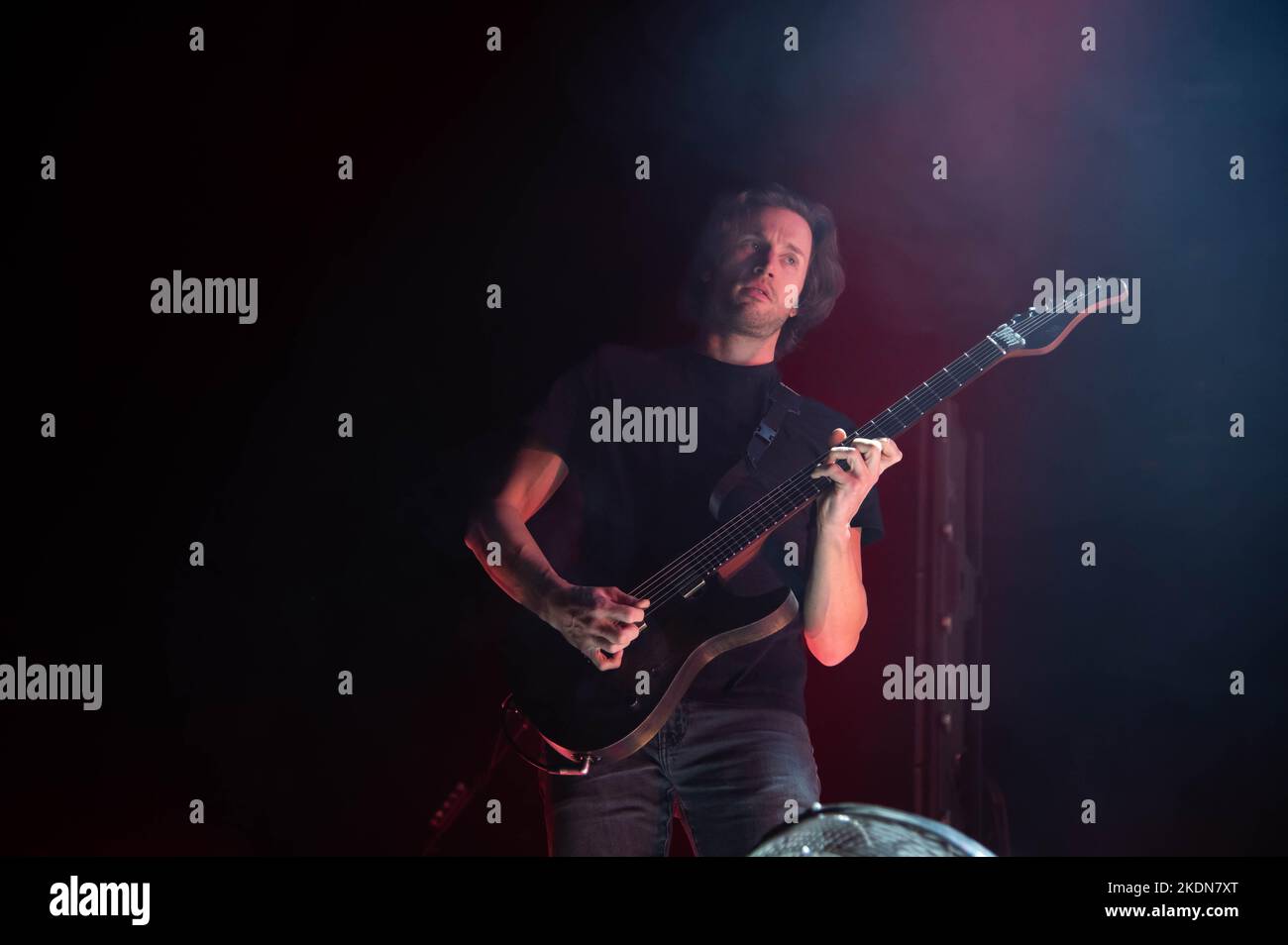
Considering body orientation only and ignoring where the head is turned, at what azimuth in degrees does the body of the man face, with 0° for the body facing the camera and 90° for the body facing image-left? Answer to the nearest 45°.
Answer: approximately 0°
